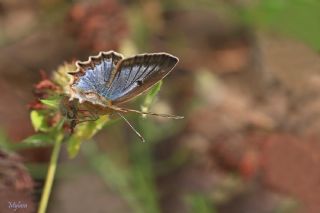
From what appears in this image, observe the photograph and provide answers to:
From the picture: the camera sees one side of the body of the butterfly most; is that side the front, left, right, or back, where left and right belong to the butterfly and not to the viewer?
right

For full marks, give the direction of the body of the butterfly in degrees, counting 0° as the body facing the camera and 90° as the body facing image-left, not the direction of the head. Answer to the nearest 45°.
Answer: approximately 270°
